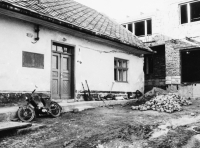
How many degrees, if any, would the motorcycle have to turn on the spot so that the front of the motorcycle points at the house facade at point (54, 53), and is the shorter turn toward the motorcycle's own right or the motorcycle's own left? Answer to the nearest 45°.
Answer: approximately 135° to the motorcycle's own right

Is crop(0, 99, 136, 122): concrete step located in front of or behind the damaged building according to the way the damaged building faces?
in front

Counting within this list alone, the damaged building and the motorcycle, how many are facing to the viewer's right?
0

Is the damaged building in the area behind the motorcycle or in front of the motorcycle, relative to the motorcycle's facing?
behind

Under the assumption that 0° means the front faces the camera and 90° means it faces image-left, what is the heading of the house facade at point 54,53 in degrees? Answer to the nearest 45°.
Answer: approximately 315°

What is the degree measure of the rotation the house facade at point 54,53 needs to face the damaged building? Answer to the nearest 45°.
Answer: approximately 90° to its left

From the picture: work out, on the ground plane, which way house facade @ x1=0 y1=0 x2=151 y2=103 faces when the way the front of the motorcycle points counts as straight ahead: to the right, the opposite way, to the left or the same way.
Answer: to the left

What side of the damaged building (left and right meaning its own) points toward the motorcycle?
front

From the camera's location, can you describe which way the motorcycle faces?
facing the viewer and to the left of the viewer

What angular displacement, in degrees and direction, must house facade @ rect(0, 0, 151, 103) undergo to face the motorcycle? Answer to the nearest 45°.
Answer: approximately 45° to its right
